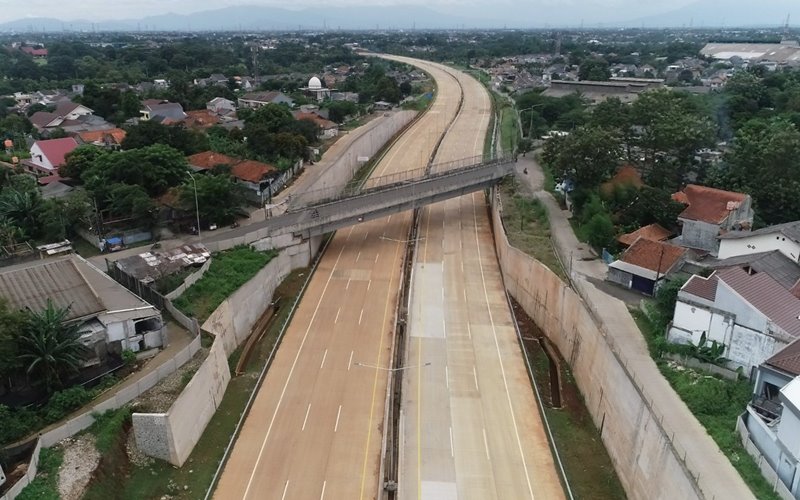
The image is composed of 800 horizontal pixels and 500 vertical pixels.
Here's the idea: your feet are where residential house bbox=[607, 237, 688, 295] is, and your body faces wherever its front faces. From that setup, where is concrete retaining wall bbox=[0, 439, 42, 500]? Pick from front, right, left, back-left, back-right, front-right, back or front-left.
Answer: front

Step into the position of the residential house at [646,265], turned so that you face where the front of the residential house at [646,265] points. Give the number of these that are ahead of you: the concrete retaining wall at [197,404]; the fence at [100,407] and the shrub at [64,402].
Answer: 3

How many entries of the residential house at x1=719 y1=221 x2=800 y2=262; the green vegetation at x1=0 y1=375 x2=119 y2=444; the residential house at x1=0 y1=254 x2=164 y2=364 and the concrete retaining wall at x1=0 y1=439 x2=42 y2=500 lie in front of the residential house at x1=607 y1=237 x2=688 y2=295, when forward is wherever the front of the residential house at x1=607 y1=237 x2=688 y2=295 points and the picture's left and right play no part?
3

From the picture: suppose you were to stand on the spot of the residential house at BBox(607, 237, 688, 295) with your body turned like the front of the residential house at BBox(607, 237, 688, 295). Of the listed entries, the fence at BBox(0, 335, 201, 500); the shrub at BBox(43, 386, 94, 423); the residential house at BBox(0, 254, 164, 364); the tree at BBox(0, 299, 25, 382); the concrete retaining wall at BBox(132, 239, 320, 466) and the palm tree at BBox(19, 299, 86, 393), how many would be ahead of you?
6

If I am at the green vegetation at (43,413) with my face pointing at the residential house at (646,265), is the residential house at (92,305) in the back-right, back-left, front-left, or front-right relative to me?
front-left

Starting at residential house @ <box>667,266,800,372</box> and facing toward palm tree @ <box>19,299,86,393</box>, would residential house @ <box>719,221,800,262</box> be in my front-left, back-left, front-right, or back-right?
back-right

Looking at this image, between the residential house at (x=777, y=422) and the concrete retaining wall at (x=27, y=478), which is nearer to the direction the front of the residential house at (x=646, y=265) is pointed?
the concrete retaining wall

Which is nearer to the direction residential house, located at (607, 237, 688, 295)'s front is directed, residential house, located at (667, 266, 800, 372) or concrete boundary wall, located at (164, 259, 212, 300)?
the concrete boundary wall

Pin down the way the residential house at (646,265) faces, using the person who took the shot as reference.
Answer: facing the viewer and to the left of the viewer

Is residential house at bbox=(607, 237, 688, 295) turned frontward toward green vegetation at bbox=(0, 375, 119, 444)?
yes

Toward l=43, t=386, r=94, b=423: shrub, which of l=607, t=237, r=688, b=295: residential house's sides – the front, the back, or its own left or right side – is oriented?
front

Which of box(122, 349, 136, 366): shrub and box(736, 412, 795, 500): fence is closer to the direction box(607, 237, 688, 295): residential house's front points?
the shrub

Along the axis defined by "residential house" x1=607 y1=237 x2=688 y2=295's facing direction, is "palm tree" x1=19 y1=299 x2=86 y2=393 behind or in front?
in front

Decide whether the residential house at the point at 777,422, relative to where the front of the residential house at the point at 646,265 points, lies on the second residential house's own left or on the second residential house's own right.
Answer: on the second residential house's own left

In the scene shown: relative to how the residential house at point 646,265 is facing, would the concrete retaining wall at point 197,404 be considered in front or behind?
in front

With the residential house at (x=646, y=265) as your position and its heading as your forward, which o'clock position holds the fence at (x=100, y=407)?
The fence is roughly at 12 o'clock from the residential house.
